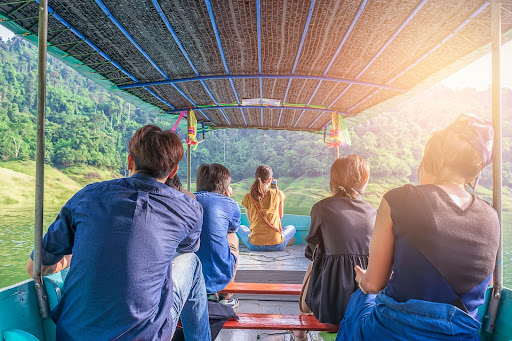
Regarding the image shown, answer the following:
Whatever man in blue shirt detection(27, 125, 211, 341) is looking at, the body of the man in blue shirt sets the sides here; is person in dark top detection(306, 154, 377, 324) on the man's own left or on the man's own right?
on the man's own right

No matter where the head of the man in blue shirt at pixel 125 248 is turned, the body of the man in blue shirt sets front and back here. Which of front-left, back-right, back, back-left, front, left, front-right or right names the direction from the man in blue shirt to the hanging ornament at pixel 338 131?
front-right

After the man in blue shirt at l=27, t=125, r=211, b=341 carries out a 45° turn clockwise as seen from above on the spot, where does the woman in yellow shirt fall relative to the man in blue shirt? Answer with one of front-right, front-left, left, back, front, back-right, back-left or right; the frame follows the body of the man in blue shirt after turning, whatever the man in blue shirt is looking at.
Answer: front

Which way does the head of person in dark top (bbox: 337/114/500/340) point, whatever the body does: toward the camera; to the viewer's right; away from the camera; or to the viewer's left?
away from the camera

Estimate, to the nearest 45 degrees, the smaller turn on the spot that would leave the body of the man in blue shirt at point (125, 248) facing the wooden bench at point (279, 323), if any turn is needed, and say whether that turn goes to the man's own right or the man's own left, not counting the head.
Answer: approximately 45° to the man's own right

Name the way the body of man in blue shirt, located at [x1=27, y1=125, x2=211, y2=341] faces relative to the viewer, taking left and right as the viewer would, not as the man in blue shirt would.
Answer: facing away from the viewer
